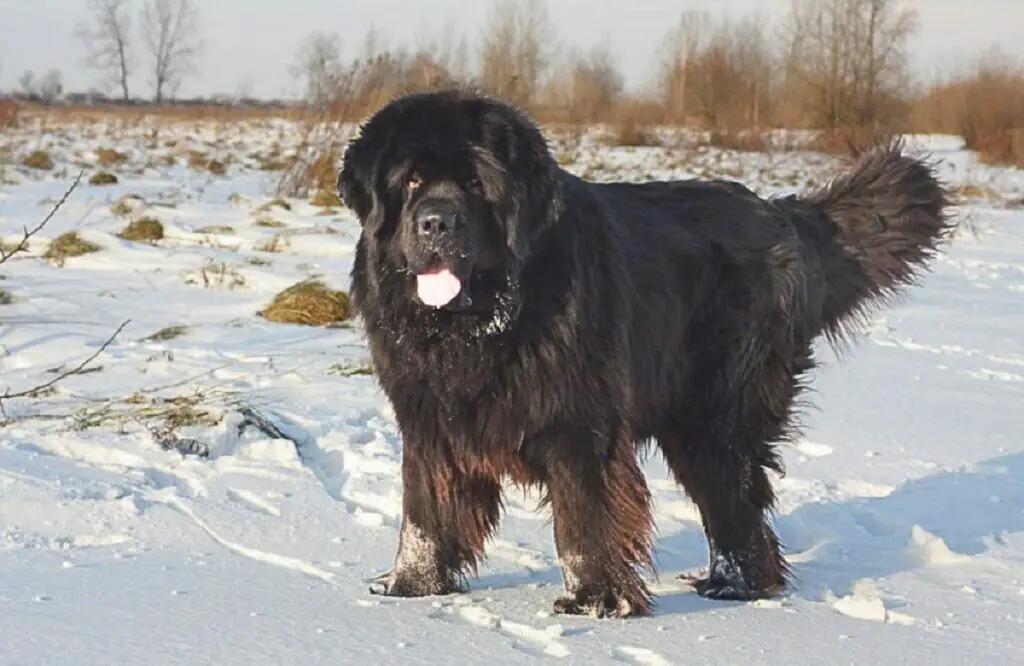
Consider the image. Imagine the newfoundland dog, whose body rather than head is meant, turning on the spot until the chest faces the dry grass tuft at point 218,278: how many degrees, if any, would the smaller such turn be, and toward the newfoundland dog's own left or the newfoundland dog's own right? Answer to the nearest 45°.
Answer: approximately 90° to the newfoundland dog's own right

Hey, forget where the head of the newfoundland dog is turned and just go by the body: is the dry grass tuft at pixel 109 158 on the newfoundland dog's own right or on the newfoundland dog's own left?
on the newfoundland dog's own right

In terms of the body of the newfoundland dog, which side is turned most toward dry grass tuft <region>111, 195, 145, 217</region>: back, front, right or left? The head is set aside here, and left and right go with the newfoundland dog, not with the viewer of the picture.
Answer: right

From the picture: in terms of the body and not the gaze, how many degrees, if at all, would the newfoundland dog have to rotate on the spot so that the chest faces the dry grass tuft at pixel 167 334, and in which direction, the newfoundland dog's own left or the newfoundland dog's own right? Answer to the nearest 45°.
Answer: approximately 90° to the newfoundland dog's own right

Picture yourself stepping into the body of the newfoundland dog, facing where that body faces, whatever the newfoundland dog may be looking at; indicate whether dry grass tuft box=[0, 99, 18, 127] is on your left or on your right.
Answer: on your right

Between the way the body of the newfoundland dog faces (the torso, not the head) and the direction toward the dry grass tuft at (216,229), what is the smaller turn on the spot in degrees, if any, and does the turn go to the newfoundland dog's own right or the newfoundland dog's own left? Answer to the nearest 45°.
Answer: approximately 90° to the newfoundland dog's own right

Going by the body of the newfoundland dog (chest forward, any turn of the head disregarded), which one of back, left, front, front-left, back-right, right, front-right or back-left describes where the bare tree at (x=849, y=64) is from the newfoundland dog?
back-right

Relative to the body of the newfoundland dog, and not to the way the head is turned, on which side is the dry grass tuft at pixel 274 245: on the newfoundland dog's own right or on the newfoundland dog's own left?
on the newfoundland dog's own right

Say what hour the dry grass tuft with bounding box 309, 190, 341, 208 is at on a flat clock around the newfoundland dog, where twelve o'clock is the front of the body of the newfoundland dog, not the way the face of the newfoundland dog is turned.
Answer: The dry grass tuft is roughly at 4 o'clock from the newfoundland dog.

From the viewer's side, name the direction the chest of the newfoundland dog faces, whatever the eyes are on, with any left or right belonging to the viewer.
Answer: facing the viewer and to the left of the viewer

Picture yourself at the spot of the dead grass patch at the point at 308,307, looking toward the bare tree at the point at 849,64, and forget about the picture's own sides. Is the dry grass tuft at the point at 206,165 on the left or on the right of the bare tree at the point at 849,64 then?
left

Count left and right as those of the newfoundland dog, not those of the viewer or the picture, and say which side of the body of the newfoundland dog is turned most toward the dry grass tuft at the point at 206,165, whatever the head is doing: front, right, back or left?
right
